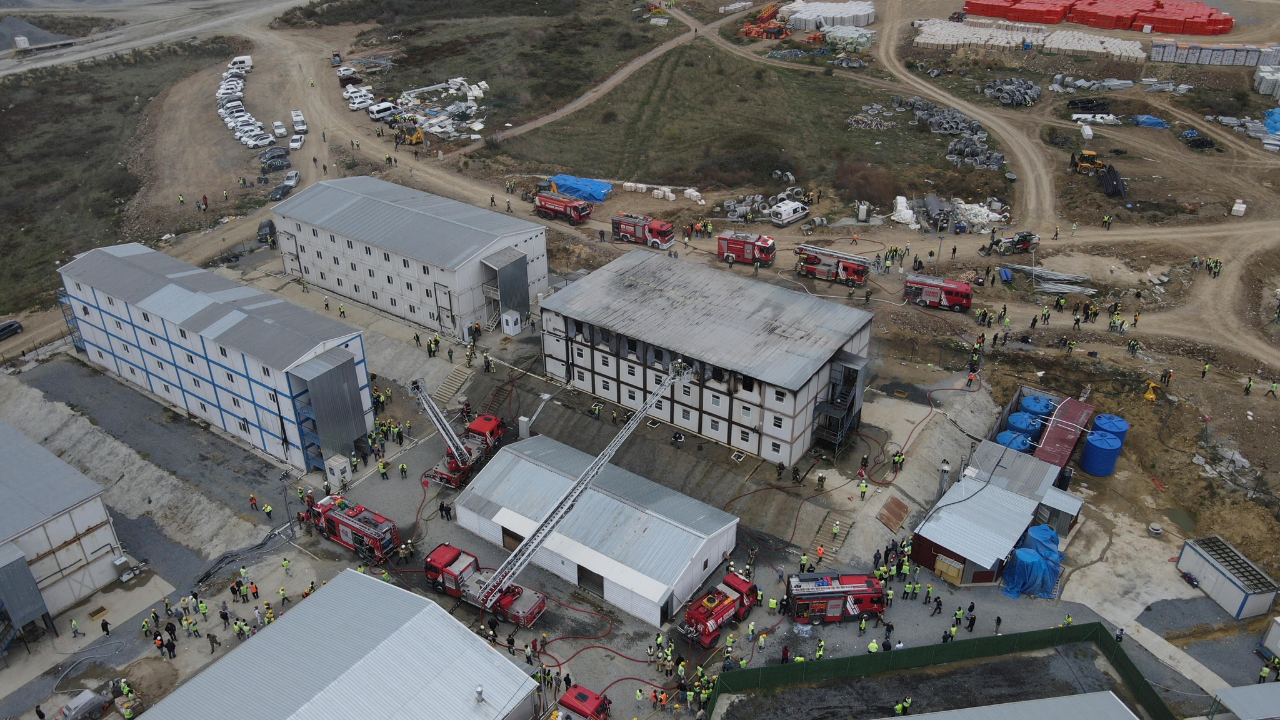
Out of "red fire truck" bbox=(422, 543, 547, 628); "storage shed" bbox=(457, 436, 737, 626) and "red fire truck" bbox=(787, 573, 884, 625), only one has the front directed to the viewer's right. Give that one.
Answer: "red fire truck" bbox=(787, 573, 884, 625)

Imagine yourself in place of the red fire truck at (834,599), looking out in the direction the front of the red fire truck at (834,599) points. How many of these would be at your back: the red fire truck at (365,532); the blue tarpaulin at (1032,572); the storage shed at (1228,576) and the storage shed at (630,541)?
2

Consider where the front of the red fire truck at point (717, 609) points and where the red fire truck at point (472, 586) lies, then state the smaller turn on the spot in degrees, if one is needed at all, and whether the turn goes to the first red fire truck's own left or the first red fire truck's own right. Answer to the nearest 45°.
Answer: approximately 135° to the first red fire truck's own left

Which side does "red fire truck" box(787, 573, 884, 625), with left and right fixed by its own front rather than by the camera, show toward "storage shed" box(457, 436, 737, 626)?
back

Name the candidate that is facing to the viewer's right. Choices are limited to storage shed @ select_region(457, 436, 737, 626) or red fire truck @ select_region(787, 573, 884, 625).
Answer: the red fire truck

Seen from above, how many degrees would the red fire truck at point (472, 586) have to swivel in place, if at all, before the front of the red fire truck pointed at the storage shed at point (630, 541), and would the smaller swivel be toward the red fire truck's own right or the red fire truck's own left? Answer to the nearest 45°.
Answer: approximately 135° to the red fire truck's own right

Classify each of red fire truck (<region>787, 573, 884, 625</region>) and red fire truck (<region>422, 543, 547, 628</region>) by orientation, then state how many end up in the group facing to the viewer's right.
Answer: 1

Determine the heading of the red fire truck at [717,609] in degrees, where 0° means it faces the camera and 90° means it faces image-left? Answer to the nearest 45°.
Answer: approximately 225°

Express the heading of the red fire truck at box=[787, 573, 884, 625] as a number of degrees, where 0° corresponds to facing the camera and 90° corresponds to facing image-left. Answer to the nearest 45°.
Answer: approximately 270°

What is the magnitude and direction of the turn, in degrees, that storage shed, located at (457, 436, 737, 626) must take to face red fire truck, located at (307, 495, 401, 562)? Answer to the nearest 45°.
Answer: approximately 45° to its right

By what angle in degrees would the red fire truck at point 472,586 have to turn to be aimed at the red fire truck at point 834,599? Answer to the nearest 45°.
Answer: approximately 135° to its right

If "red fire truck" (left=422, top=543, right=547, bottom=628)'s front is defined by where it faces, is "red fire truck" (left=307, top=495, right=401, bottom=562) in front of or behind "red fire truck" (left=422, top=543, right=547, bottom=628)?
in front

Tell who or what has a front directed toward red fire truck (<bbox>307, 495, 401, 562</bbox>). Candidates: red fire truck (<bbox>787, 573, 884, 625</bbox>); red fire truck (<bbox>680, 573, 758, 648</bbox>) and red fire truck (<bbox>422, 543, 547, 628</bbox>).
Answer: red fire truck (<bbox>422, 543, 547, 628</bbox>)

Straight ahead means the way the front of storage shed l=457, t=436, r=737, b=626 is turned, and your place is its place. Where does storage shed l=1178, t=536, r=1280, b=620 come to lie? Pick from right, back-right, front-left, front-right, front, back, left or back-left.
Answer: back-left

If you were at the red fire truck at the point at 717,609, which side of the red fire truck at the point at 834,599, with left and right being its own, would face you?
back

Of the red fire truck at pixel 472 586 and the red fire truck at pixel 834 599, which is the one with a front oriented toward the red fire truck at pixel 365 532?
the red fire truck at pixel 472 586

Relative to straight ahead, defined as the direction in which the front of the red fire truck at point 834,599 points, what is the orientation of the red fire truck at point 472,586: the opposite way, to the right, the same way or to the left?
the opposite way

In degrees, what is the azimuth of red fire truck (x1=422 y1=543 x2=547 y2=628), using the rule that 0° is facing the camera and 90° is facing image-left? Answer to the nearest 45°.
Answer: approximately 135°
